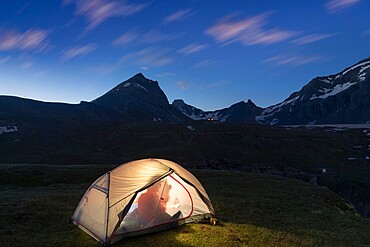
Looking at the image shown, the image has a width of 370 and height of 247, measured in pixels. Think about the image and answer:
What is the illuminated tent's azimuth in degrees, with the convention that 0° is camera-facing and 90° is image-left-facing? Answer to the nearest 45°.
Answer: approximately 315°
